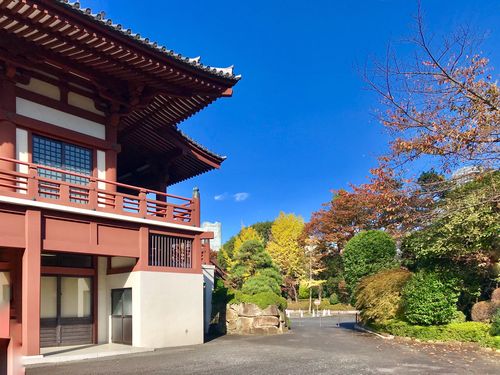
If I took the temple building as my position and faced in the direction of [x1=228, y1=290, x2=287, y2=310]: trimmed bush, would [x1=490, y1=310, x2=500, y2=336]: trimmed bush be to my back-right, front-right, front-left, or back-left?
front-right

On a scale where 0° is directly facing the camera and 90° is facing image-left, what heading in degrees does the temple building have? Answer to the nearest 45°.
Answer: approximately 270°

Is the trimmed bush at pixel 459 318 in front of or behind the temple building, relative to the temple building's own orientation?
in front

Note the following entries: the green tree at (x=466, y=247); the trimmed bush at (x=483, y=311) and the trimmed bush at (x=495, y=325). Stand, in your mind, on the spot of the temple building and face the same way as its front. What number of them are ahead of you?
3

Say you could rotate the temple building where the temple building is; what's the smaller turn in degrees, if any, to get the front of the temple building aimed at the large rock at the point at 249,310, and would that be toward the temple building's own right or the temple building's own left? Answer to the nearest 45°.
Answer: approximately 45° to the temple building's own left

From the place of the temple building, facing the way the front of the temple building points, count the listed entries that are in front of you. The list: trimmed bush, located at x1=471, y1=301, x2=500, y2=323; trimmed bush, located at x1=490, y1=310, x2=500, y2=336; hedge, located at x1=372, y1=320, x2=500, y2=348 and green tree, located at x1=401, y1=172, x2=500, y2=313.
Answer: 4

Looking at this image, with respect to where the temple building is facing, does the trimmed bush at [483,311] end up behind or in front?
in front

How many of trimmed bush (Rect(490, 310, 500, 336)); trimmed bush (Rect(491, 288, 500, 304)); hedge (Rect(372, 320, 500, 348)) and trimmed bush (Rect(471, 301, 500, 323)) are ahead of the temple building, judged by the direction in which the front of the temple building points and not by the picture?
4

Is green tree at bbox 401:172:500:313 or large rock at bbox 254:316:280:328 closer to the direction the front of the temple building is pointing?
the green tree

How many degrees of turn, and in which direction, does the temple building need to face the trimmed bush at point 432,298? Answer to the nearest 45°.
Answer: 0° — it already faces it

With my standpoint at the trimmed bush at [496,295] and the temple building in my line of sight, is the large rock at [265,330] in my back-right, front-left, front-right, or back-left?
front-right
